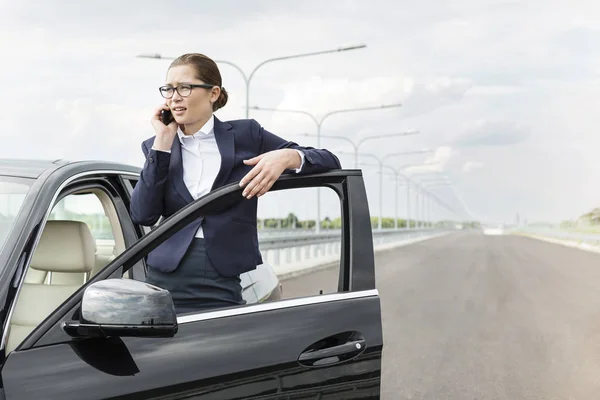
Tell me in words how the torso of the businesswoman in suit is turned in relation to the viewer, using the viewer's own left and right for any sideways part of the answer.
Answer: facing the viewer and to the left of the viewer

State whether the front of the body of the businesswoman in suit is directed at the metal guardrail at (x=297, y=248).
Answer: no

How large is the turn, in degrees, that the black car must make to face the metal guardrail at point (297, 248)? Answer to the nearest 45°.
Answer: approximately 135° to its right
